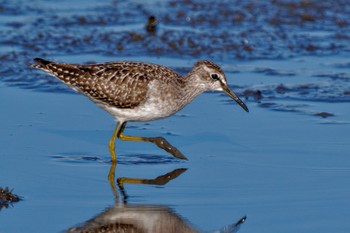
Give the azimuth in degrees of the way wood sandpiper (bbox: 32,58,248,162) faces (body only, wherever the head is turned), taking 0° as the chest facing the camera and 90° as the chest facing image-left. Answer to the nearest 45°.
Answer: approximately 270°
